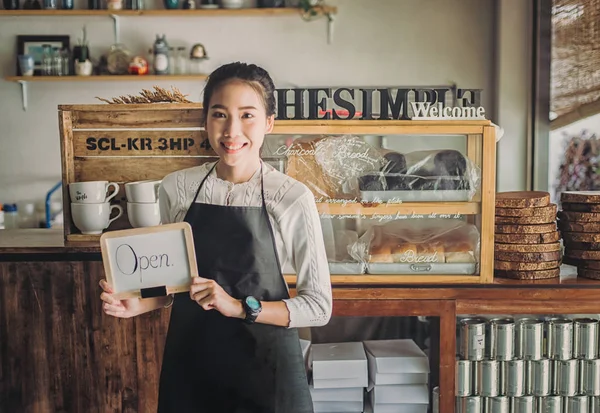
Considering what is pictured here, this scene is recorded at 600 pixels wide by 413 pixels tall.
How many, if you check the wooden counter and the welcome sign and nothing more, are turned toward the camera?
2

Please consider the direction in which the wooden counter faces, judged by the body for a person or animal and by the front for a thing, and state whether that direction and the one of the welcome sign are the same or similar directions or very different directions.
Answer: same or similar directions

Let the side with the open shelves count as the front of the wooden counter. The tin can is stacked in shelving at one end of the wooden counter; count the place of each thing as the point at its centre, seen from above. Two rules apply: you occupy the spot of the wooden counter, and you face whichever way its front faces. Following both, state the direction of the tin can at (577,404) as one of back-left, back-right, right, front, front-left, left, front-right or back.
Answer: left

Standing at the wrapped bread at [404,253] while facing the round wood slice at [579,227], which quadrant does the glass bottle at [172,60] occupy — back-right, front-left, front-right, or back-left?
back-left

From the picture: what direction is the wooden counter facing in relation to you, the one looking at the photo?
facing the viewer

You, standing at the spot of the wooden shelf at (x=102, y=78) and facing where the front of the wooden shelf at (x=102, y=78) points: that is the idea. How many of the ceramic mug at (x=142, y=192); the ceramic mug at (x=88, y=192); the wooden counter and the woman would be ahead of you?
4

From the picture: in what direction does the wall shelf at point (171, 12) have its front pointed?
toward the camera

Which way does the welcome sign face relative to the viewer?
toward the camera

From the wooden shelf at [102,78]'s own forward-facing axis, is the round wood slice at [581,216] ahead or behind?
ahead

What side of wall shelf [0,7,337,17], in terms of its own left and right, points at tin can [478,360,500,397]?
front

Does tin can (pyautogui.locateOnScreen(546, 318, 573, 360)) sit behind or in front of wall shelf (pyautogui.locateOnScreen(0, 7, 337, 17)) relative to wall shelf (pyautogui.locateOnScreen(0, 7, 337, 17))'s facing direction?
in front

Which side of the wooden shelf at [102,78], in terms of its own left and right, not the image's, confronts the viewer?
front
